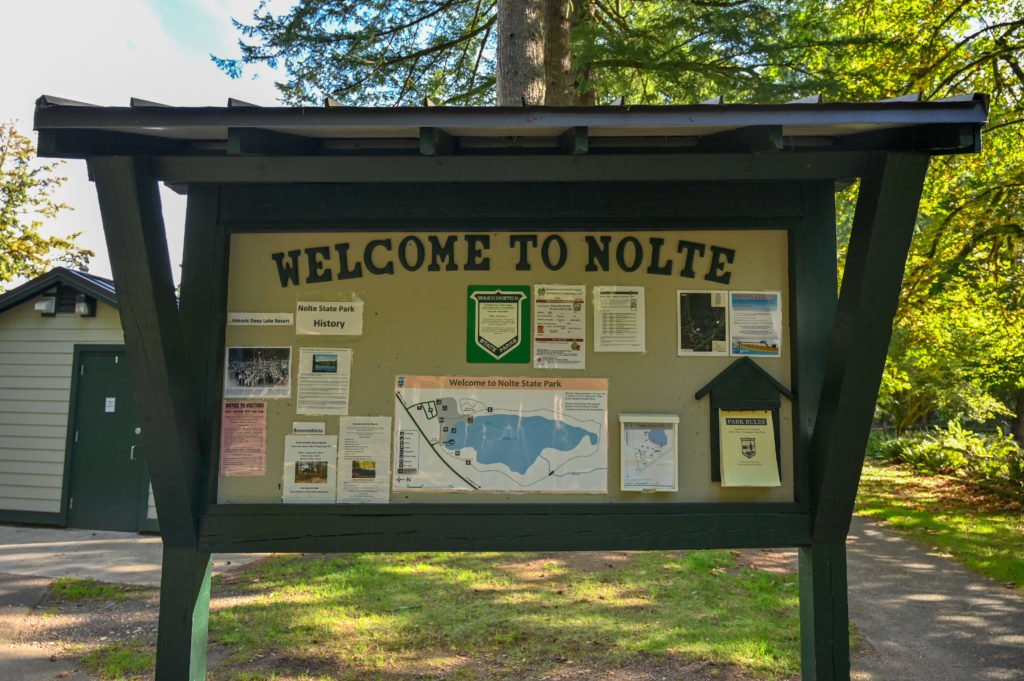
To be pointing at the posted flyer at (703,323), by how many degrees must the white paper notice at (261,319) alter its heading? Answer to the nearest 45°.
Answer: approximately 90° to its left

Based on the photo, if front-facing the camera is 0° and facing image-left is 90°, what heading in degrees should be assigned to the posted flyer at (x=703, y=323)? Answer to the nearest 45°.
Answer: approximately 0°

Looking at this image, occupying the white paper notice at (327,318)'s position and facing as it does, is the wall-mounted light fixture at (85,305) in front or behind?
behind

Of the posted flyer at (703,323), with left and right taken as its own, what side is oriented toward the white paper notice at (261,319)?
right

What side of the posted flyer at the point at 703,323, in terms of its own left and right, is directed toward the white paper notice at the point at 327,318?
right

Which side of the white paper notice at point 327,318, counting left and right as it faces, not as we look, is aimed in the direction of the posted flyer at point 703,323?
left

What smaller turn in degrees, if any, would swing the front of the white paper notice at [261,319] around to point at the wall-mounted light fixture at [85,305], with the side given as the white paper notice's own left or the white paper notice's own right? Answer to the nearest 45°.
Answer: approximately 180°

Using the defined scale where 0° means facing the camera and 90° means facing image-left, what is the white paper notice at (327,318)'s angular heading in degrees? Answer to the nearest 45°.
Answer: approximately 0°
